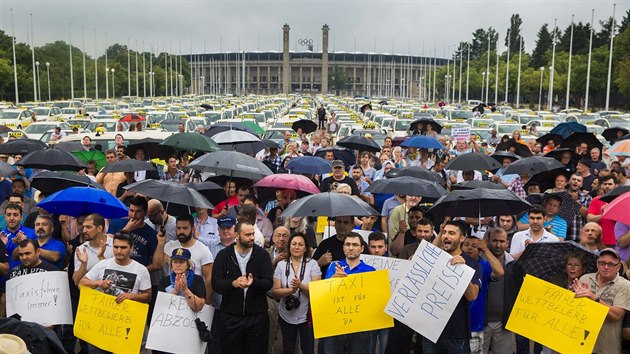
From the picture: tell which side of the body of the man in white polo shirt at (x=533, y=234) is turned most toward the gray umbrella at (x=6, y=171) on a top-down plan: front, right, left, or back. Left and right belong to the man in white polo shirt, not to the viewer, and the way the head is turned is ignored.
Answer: right

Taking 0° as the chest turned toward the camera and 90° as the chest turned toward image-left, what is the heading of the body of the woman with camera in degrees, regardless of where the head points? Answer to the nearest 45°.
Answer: approximately 0°

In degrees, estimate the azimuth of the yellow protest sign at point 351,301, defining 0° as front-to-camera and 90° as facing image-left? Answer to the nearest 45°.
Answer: approximately 0°

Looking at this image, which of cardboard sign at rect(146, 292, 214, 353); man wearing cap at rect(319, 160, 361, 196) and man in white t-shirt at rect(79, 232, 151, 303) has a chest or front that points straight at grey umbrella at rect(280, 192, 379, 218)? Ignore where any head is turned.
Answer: the man wearing cap
